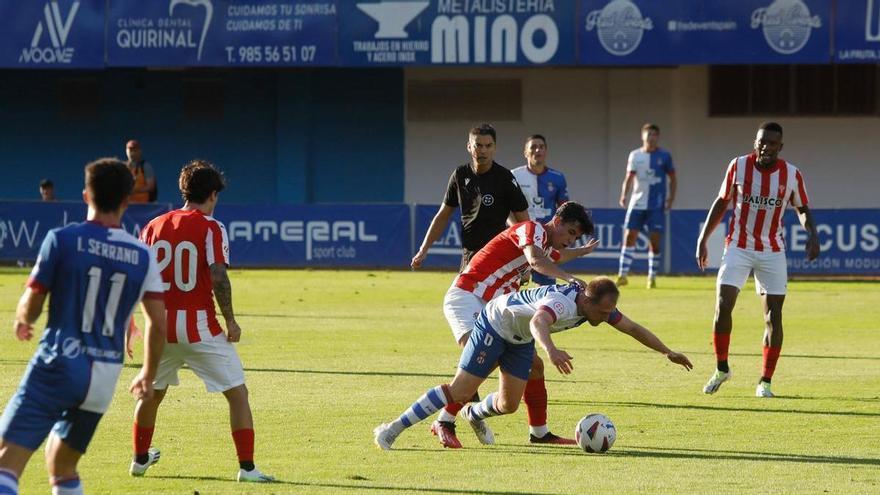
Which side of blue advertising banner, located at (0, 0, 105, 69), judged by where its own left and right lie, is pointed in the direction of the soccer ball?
front

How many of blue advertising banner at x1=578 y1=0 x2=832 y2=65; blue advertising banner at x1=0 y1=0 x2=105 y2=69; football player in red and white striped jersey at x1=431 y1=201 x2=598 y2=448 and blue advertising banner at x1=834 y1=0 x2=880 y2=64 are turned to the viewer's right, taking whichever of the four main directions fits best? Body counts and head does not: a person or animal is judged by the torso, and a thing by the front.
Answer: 1

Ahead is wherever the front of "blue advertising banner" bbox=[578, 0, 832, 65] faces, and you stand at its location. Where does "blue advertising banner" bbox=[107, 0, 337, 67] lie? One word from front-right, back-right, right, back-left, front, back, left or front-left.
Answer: right

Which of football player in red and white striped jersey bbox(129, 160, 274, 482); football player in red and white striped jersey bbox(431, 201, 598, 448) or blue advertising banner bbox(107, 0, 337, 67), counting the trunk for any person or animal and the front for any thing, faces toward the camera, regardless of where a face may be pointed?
the blue advertising banner

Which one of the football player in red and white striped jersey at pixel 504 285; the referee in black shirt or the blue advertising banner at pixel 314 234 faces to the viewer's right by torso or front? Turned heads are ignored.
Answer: the football player in red and white striped jersey

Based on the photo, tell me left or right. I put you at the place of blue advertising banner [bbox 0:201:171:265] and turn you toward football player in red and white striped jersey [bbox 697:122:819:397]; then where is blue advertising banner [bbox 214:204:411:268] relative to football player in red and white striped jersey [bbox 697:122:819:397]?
left

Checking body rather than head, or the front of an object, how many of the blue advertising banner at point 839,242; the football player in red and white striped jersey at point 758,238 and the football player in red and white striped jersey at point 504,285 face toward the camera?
2

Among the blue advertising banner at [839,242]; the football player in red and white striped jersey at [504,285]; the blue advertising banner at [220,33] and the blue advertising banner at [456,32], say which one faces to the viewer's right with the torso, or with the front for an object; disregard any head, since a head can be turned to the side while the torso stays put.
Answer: the football player in red and white striped jersey

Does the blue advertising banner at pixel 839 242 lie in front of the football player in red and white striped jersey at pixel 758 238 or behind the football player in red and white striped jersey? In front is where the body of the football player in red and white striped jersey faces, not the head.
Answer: behind

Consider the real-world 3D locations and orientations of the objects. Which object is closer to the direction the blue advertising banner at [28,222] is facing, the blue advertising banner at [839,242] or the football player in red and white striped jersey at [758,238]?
the football player in red and white striped jersey

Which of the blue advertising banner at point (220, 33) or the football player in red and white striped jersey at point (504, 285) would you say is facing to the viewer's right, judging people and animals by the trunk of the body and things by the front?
the football player in red and white striped jersey
